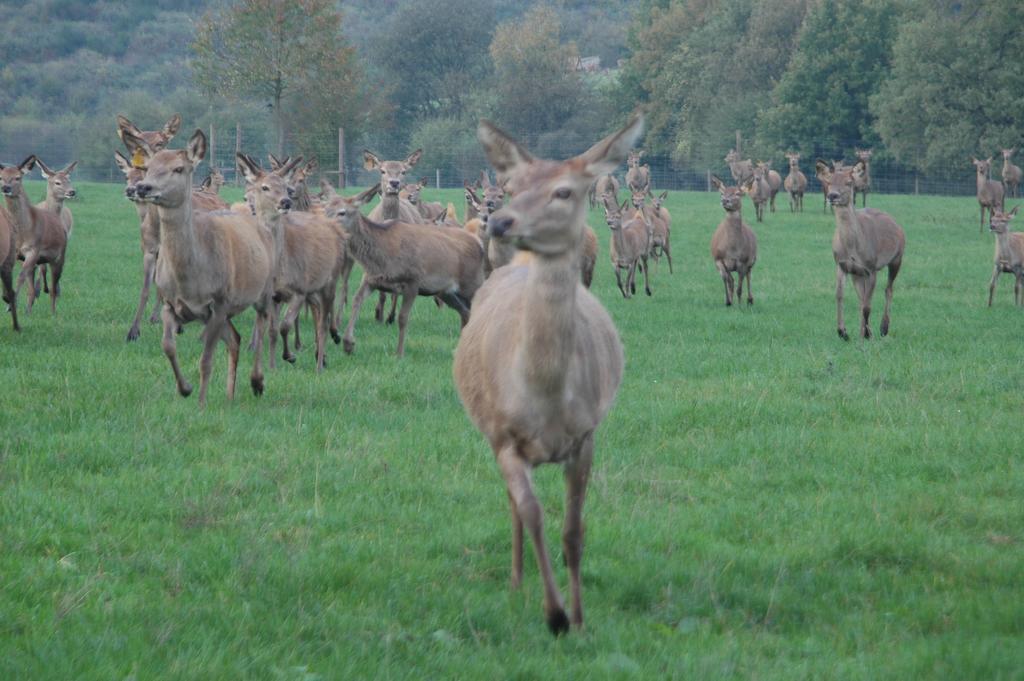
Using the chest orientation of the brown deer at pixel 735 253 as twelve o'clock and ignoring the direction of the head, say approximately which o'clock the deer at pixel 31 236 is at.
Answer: The deer is roughly at 2 o'clock from the brown deer.

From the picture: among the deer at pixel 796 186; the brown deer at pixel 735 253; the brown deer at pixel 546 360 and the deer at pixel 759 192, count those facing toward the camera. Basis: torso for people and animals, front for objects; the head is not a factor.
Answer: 4

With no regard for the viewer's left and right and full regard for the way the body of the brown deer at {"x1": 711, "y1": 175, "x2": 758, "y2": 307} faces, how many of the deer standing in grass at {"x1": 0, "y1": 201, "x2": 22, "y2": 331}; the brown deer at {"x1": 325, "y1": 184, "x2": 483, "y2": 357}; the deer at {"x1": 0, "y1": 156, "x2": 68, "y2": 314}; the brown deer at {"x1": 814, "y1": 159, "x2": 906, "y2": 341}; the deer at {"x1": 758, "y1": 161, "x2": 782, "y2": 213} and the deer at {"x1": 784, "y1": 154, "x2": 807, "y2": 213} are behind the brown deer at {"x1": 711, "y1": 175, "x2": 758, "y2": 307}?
2

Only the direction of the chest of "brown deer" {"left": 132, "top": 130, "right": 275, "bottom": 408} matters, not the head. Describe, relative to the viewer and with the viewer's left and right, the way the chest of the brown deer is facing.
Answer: facing the viewer and to the left of the viewer

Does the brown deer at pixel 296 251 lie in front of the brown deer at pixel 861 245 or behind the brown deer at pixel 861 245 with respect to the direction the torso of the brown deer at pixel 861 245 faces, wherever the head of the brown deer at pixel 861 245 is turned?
in front

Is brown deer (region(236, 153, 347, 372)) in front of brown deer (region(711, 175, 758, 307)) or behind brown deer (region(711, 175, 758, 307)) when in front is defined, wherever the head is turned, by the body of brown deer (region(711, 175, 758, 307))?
in front

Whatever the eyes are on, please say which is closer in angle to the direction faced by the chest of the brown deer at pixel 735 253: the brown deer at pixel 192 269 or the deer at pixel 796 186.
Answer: the brown deer

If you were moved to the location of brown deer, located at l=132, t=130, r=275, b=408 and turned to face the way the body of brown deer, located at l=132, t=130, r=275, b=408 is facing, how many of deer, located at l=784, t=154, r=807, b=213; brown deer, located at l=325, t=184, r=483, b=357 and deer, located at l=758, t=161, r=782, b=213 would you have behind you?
3

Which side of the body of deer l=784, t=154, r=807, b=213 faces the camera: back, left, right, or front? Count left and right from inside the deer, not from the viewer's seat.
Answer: front

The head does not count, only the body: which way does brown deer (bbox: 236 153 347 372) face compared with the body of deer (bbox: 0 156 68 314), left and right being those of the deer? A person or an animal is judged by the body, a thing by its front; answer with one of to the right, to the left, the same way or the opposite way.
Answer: the same way

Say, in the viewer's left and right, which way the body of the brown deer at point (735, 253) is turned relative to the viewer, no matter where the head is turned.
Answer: facing the viewer

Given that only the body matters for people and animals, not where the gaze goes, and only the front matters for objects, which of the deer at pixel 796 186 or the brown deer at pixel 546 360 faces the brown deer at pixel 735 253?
the deer

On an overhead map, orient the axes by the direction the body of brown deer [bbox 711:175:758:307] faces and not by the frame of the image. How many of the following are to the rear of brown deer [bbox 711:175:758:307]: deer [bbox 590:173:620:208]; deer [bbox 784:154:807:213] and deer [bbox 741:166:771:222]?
3

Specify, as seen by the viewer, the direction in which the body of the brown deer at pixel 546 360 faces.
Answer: toward the camera

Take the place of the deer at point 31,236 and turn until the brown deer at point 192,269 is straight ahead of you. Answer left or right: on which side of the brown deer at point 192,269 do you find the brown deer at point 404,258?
left

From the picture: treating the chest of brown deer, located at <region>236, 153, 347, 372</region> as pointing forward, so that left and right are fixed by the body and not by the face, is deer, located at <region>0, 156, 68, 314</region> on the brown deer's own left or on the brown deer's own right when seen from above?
on the brown deer's own right
